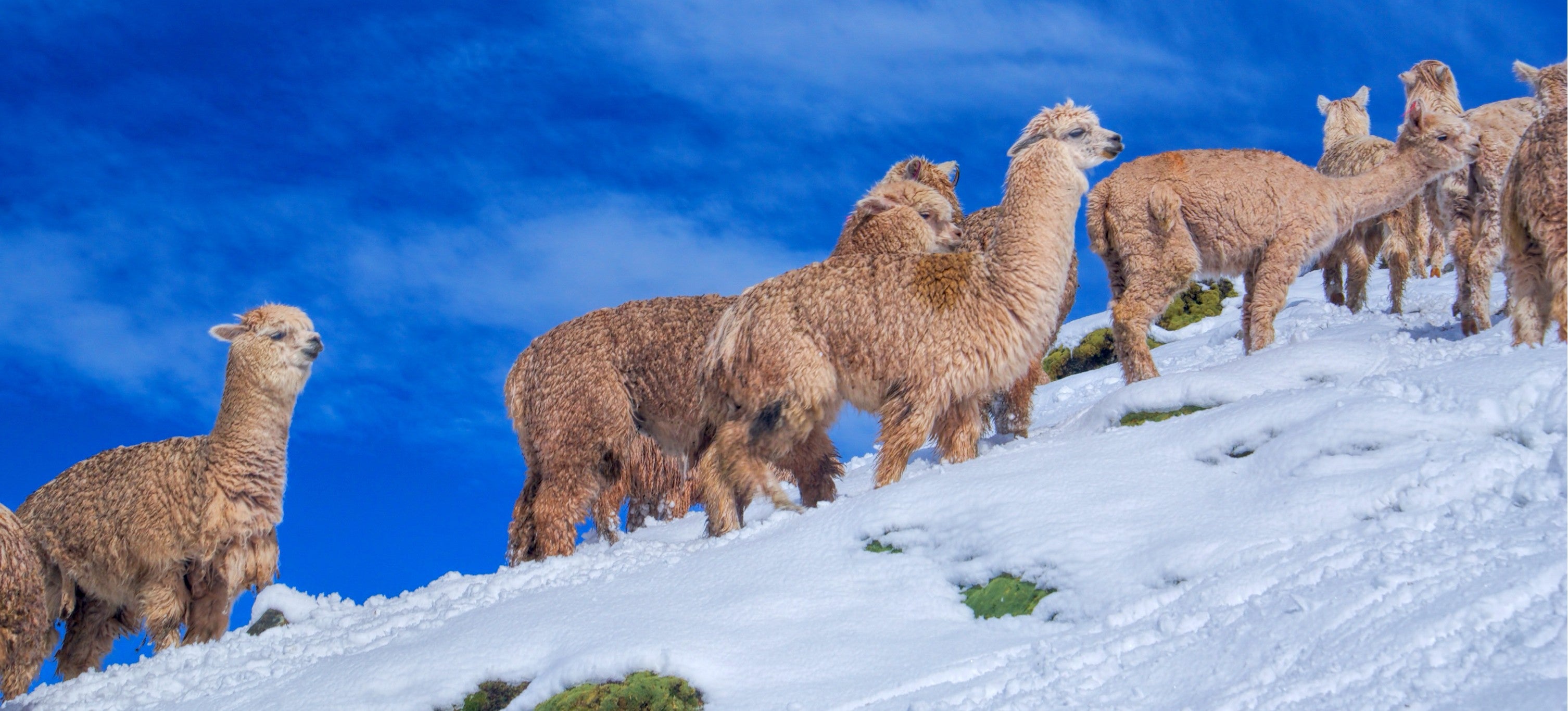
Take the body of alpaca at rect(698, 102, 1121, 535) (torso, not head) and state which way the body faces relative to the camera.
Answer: to the viewer's right

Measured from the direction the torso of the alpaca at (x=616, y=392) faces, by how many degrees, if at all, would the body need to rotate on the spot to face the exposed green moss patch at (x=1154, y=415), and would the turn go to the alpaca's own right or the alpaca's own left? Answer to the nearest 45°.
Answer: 0° — it already faces it

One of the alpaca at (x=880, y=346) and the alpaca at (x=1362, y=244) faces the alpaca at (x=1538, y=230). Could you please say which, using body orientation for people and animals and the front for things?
the alpaca at (x=880, y=346)

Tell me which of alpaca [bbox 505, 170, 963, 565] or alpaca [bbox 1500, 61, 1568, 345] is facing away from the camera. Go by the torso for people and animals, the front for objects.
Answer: alpaca [bbox 1500, 61, 1568, 345]

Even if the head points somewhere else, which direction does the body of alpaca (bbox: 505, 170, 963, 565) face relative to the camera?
to the viewer's right

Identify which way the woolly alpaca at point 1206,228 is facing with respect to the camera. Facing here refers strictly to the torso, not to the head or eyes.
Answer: to the viewer's right

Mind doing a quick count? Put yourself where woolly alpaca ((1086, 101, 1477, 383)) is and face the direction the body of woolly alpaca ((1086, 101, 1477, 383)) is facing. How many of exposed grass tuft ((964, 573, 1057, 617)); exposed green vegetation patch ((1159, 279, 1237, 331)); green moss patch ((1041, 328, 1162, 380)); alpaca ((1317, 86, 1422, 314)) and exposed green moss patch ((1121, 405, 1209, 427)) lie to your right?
2

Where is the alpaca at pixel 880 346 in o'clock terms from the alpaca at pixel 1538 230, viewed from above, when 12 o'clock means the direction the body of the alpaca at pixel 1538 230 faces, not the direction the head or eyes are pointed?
the alpaca at pixel 880 346 is roughly at 8 o'clock from the alpaca at pixel 1538 230.

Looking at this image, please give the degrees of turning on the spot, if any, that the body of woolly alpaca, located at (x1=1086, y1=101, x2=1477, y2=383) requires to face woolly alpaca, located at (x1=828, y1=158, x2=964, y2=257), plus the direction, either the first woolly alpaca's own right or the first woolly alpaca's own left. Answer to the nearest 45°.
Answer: approximately 135° to the first woolly alpaca's own right

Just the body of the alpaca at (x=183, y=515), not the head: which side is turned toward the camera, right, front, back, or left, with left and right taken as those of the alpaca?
right

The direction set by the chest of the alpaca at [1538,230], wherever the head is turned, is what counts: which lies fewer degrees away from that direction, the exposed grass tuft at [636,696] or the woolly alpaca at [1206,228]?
the woolly alpaca

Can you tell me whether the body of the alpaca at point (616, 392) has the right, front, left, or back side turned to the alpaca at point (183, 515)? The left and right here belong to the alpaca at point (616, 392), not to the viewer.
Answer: back
